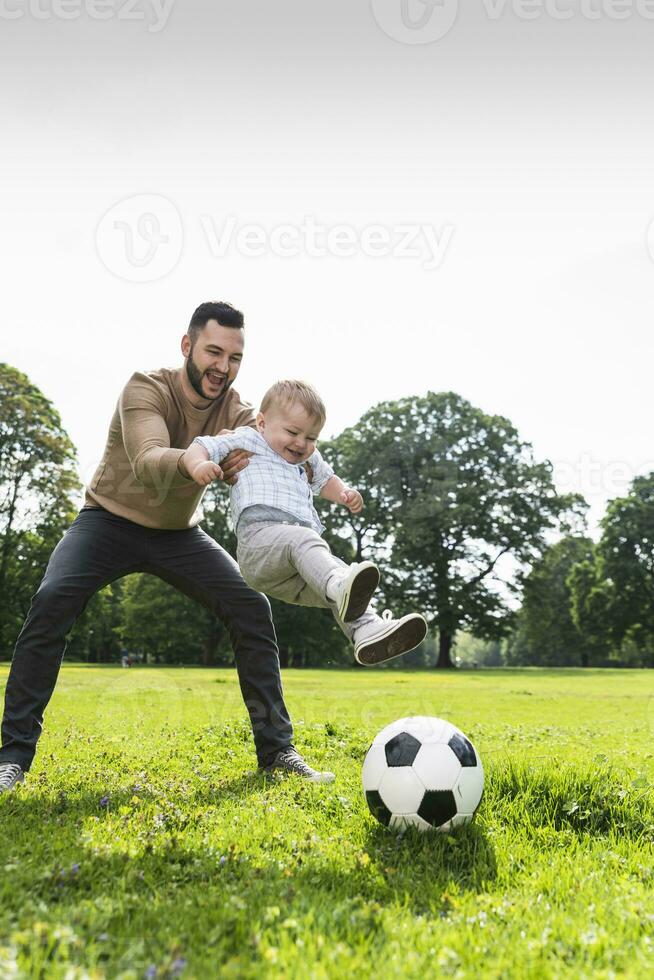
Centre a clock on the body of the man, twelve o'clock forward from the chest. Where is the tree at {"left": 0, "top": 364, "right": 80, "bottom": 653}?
The tree is roughly at 7 o'clock from the man.

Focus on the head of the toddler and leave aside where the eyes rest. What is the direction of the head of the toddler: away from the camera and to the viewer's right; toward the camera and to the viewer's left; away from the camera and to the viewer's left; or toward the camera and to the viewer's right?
toward the camera and to the viewer's right

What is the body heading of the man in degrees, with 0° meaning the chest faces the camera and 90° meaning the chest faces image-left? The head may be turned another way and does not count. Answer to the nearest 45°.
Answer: approximately 315°

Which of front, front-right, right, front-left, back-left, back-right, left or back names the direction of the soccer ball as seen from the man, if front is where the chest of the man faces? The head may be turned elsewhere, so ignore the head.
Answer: front

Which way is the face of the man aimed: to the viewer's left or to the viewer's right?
to the viewer's right

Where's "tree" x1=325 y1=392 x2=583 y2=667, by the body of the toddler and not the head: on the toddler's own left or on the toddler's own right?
on the toddler's own left
